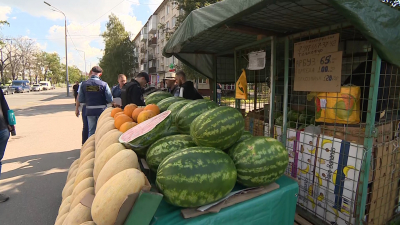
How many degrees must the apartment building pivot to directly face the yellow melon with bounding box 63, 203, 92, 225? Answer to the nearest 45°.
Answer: approximately 45° to its left

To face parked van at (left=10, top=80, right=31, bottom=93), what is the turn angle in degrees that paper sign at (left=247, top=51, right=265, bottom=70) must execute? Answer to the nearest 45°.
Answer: approximately 135° to its right

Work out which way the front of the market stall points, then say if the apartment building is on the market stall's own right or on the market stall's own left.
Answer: on the market stall's own right

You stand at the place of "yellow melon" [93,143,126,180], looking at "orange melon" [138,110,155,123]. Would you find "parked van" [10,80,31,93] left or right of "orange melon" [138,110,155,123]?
left

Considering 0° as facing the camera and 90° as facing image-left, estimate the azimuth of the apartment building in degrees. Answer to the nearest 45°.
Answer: approximately 45°

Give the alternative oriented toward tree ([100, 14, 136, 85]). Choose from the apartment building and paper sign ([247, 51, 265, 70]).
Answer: the apartment building

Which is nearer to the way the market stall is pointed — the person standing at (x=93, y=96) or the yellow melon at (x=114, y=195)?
the yellow melon

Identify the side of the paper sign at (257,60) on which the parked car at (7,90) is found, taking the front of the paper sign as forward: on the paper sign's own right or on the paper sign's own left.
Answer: on the paper sign's own right

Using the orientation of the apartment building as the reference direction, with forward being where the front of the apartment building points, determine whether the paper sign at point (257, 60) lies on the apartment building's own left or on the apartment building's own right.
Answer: on the apartment building's own left
